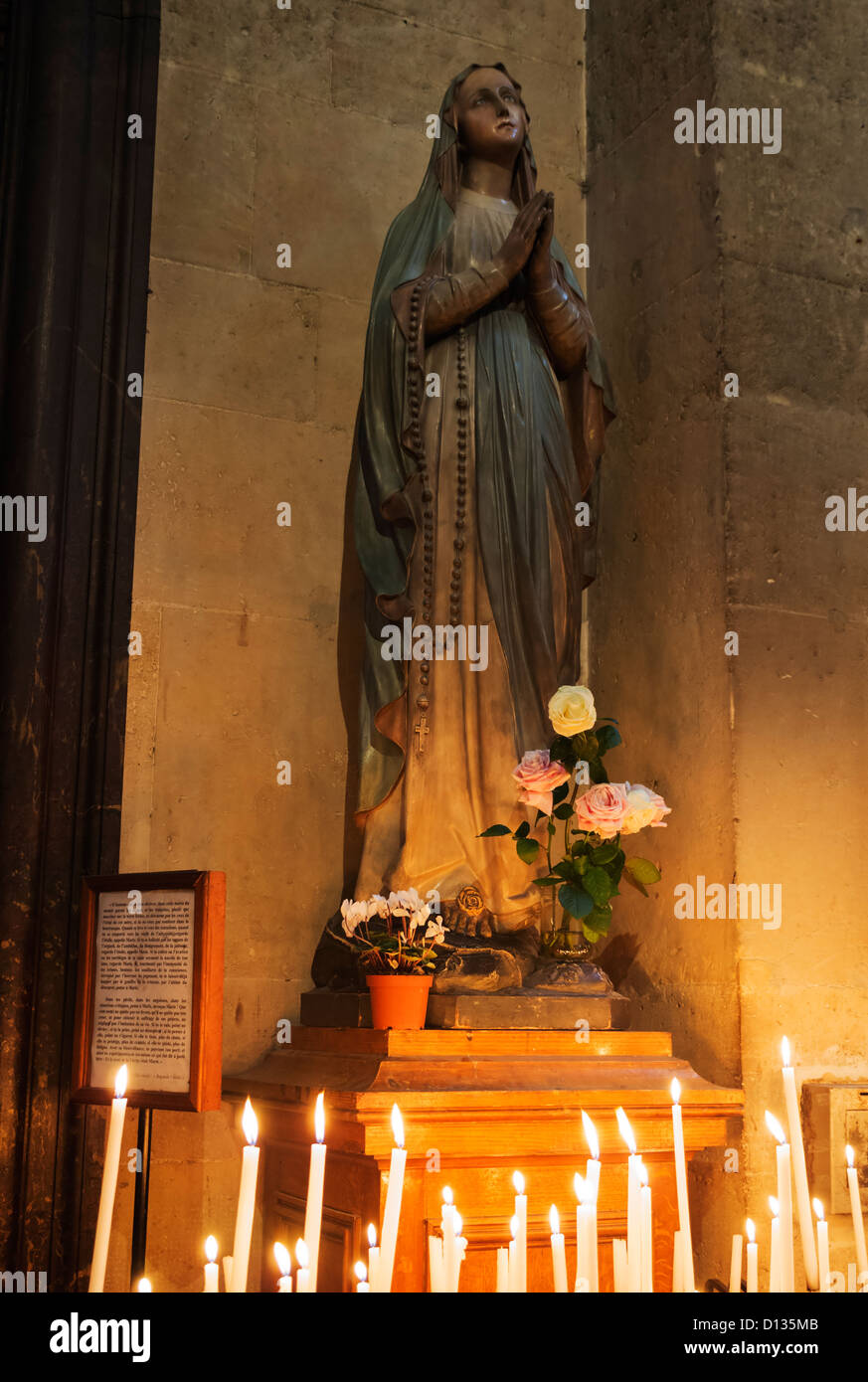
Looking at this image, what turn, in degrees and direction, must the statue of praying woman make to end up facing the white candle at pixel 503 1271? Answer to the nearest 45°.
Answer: approximately 45° to its right

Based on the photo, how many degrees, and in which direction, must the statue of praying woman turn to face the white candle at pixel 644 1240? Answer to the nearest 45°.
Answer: approximately 45° to its right

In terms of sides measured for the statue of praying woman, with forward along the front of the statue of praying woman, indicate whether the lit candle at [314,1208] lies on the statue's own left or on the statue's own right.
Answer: on the statue's own right

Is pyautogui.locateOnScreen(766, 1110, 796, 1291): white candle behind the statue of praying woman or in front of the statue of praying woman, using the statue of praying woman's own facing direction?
in front

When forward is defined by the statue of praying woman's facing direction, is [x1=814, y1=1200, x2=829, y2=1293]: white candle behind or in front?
in front

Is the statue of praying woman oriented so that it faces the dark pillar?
no

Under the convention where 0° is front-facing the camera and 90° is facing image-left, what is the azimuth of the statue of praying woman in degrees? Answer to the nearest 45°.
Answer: approximately 315°

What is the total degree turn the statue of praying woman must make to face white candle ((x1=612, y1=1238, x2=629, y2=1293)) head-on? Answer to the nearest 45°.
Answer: approximately 45° to its right

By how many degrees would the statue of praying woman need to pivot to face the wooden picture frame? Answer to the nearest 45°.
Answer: approximately 90° to its right

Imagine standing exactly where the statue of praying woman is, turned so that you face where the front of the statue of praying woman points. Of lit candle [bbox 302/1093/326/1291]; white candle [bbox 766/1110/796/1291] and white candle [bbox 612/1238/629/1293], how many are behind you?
0

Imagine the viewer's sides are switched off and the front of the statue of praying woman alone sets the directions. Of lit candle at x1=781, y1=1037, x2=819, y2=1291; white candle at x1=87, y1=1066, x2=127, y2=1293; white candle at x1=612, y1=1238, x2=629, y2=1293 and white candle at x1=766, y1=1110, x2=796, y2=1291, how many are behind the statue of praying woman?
0

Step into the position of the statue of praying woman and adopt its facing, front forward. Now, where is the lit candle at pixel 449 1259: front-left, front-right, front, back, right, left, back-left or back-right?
front-right

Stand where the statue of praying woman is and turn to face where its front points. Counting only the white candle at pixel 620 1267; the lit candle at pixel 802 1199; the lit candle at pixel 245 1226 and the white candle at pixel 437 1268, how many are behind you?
0

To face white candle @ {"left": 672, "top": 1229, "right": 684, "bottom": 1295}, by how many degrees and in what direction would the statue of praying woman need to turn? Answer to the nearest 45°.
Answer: approximately 45° to its right
